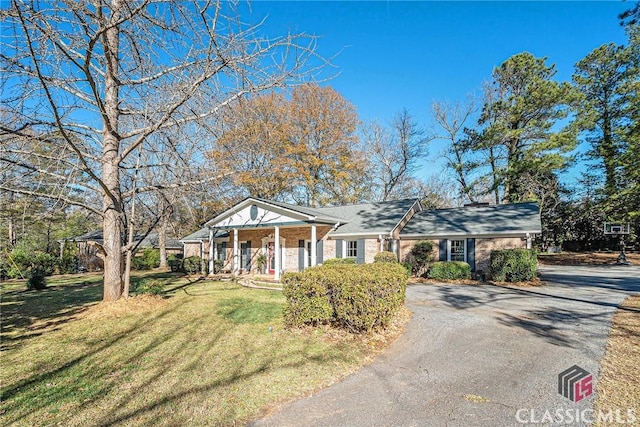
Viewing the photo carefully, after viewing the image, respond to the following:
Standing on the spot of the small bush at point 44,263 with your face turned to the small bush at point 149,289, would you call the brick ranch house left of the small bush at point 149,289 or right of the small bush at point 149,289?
left

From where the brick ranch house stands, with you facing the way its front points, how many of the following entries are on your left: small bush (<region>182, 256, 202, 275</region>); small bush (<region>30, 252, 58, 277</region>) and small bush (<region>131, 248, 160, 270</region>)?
0

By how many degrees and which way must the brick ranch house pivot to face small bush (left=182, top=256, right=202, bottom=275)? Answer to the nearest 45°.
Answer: approximately 45° to its right

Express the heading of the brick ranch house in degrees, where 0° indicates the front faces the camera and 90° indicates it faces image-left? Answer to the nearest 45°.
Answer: approximately 45°

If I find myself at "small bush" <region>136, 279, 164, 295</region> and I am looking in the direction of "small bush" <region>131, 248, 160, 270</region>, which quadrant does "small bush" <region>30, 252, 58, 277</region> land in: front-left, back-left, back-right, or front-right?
front-left

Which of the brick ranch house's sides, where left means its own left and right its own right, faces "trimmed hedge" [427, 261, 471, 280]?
left

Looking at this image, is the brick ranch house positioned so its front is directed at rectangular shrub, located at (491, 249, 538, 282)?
no

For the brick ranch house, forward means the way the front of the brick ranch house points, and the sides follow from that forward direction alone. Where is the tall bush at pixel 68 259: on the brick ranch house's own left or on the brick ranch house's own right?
on the brick ranch house's own right

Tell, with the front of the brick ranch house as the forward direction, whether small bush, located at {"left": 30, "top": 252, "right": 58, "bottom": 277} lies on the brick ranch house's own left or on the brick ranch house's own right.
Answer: on the brick ranch house's own right

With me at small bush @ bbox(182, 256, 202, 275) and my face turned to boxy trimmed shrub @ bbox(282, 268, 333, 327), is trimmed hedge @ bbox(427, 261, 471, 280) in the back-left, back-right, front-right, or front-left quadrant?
front-left

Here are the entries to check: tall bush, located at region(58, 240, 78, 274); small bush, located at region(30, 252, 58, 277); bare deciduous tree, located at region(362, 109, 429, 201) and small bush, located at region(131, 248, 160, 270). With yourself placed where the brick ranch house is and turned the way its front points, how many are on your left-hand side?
0

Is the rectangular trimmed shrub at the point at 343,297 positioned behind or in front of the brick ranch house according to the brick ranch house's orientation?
in front

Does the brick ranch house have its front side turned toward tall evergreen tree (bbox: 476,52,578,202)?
no

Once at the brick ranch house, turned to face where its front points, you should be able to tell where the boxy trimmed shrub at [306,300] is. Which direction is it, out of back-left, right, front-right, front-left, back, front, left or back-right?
front-left
